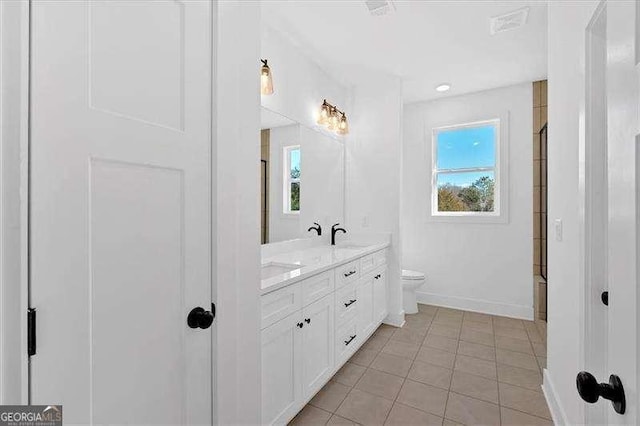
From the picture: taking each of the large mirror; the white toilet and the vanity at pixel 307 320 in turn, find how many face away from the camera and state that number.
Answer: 0

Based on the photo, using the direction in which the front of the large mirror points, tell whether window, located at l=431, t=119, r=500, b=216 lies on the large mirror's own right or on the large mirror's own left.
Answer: on the large mirror's own left

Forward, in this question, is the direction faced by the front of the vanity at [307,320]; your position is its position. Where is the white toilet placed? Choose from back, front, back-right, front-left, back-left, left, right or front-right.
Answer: left

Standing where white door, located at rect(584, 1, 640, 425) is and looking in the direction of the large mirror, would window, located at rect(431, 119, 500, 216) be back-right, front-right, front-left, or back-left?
front-right

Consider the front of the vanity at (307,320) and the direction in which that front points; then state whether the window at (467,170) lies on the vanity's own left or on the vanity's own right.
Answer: on the vanity's own left

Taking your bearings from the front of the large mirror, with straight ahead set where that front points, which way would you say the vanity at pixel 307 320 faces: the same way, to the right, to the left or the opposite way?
the same way

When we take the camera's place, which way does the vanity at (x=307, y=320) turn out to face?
facing the viewer and to the right of the viewer

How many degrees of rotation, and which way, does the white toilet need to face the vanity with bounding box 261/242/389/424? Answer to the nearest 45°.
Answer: approximately 90° to its right

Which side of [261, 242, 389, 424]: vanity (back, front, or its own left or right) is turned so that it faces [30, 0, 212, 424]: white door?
right

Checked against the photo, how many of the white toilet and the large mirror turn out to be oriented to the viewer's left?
0

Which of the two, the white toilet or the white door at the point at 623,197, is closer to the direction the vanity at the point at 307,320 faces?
the white door
